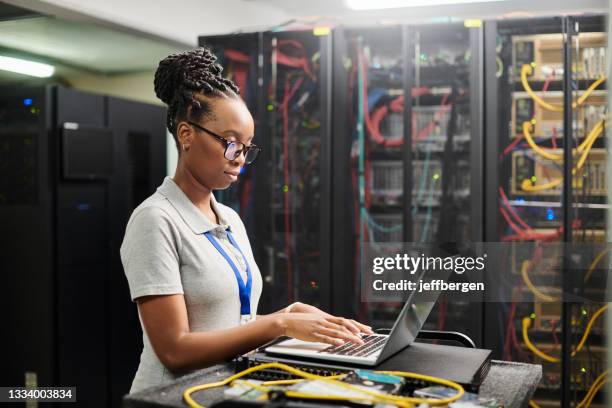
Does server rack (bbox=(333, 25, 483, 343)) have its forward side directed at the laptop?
yes

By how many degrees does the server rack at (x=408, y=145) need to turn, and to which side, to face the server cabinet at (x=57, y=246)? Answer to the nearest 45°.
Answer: approximately 90° to its right

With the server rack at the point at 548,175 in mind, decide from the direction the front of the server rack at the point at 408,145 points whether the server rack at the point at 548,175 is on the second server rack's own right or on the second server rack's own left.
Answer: on the second server rack's own left

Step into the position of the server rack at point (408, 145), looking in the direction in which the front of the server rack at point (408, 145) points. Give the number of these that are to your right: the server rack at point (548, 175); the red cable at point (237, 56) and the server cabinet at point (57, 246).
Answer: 2

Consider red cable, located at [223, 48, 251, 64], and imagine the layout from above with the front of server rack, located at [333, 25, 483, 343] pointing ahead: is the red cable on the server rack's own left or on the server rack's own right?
on the server rack's own right

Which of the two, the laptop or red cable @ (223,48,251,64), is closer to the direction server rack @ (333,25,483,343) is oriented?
the laptop

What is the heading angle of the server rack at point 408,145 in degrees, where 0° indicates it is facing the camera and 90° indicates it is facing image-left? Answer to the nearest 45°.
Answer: approximately 0°
